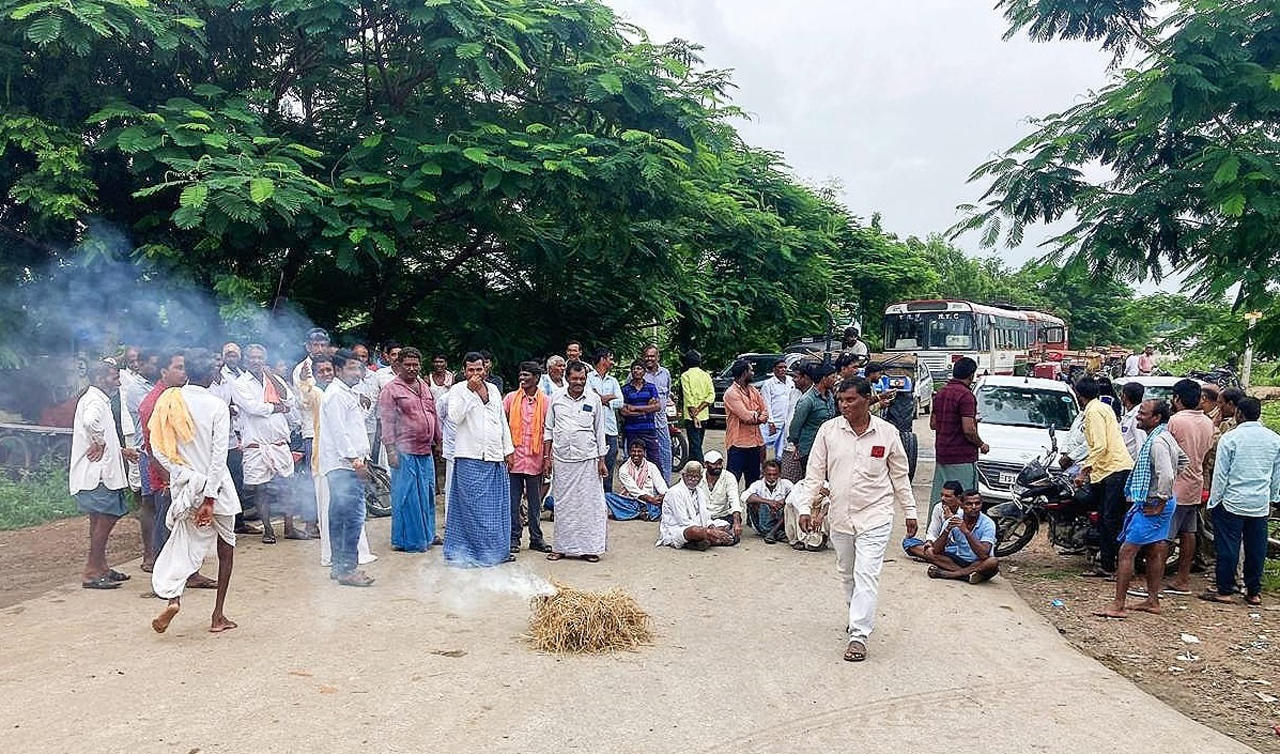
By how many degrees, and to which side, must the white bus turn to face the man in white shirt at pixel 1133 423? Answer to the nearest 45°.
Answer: approximately 45° to its left

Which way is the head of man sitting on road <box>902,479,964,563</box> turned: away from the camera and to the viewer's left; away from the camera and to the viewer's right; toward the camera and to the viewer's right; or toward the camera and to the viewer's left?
toward the camera and to the viewer's left

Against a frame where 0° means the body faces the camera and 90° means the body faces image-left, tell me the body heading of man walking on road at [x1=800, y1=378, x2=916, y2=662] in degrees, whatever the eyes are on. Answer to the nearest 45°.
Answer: approximately 0°

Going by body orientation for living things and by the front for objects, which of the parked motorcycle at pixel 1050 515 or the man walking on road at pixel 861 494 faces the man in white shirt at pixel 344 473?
the parked motorcycle

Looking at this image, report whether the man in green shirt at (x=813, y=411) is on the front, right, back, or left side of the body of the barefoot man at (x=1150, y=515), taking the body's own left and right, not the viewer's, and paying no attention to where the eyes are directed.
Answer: front

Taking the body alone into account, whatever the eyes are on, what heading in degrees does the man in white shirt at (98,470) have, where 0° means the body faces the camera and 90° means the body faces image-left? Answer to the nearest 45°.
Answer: approximately 270°

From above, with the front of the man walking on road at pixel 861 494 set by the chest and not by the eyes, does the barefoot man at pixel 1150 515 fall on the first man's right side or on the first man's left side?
on the first man's left side

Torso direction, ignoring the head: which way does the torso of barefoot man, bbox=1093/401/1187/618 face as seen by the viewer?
to the viewer's left

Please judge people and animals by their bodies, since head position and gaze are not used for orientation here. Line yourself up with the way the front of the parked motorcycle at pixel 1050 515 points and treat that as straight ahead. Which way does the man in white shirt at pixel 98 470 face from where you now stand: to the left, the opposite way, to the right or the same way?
the opposite way

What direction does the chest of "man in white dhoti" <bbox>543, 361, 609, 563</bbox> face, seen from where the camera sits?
toward the camera

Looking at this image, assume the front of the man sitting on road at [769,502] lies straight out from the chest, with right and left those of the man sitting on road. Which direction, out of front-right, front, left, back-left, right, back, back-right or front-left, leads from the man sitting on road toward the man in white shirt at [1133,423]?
left

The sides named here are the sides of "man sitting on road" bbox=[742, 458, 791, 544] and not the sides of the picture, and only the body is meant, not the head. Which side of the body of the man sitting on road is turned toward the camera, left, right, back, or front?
front

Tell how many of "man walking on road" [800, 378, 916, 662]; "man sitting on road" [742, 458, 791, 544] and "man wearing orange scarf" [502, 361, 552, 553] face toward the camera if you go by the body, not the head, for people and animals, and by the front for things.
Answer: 3

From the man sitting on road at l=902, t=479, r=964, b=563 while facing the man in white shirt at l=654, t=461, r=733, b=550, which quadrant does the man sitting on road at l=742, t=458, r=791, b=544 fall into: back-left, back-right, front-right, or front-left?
front-right

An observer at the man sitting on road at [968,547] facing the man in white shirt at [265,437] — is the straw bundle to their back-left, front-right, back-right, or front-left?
front-left

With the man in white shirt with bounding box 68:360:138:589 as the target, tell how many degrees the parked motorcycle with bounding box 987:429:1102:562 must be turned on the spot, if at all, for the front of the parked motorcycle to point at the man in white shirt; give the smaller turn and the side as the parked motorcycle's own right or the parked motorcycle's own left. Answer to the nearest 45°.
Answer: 0° — it already faces them
